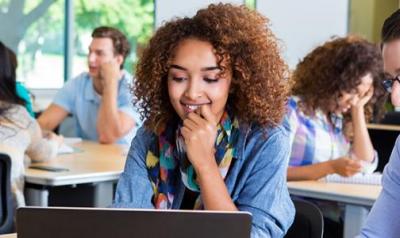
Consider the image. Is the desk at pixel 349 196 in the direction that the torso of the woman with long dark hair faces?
no

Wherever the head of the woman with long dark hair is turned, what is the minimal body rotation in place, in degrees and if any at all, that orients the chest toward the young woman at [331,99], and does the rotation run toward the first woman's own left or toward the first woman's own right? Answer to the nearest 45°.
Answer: approximately 45° to the first woman's own right

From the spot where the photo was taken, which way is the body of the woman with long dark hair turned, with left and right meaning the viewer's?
facing away from the viewer and to the right of the viewer

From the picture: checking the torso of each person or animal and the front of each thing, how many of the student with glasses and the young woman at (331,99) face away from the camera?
0

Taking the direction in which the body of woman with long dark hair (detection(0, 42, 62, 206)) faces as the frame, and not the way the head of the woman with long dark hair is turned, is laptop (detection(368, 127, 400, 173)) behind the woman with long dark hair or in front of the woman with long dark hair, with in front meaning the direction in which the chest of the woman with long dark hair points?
in front

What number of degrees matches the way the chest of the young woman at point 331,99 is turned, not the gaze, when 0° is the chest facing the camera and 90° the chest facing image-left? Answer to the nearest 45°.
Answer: approximately 315°

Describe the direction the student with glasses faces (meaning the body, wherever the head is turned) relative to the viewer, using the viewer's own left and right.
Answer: facing the viewer and to the left of the viewer

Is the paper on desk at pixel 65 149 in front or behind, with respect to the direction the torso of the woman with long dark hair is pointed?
in front

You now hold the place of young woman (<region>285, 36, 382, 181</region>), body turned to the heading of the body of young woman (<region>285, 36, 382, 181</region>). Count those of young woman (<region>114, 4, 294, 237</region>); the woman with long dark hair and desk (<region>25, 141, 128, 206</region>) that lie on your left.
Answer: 0
